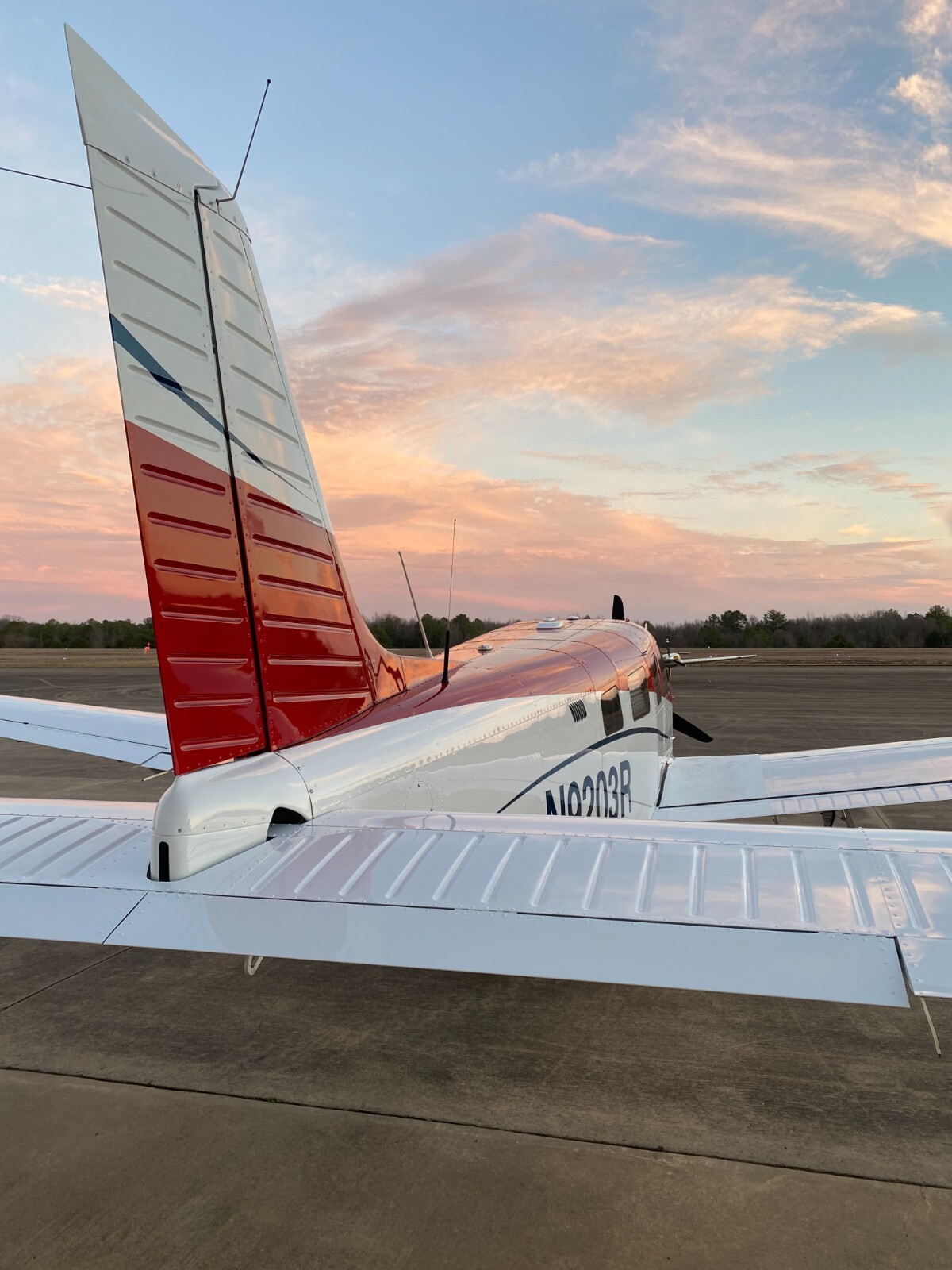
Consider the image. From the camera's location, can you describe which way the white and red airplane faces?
facing away from the viewer and to the right of the viewer
